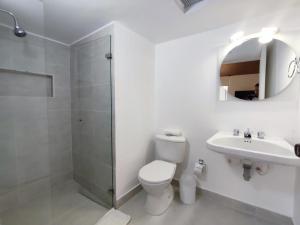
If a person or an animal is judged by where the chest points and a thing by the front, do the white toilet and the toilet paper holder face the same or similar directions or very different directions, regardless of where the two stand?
same or similar directions

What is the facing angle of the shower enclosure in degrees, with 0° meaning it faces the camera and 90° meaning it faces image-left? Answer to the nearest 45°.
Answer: approximately 315°

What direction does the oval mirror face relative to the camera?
toward the camera

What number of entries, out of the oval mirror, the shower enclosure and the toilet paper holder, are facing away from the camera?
0

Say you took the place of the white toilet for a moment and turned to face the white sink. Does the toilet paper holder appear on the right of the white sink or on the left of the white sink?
left

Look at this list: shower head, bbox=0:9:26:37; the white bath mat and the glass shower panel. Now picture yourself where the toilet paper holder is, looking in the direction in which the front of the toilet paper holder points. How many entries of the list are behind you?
0

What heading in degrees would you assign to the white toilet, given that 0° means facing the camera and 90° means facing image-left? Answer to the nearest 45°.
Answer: approximately 45°

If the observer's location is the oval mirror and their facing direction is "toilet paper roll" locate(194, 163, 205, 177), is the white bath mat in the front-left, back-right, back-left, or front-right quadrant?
front-left

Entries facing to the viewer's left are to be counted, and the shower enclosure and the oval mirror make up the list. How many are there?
0

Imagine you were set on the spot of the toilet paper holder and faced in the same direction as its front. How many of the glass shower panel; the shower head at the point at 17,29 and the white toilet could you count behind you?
0

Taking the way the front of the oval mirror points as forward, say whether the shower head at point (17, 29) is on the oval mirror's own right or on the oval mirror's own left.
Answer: on the oval mirror's own right
